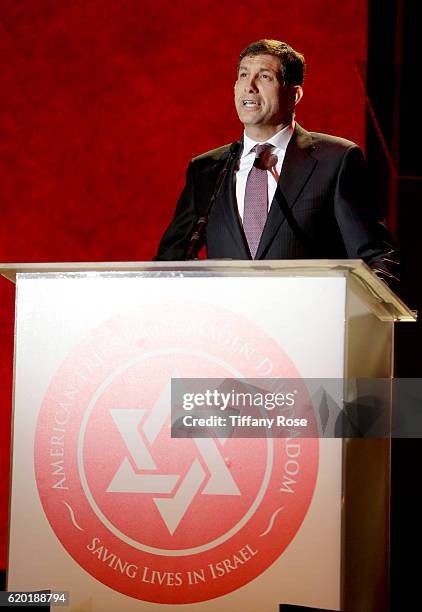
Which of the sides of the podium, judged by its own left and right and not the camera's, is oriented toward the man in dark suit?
back

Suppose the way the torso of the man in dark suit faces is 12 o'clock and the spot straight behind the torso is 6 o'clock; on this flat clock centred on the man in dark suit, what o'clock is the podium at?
The podium is roughly at 11 o'clock from the man in dark suit.

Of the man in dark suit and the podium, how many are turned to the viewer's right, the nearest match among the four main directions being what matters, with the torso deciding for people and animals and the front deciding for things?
0

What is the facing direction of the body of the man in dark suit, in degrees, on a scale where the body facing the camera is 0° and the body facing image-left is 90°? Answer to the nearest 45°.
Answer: approximately 45°

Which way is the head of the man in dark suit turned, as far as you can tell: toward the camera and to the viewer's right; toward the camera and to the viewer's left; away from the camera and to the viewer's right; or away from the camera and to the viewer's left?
toward the camera and to the viewer's left

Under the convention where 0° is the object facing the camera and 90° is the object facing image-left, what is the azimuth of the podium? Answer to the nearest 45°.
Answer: approximately 0°
